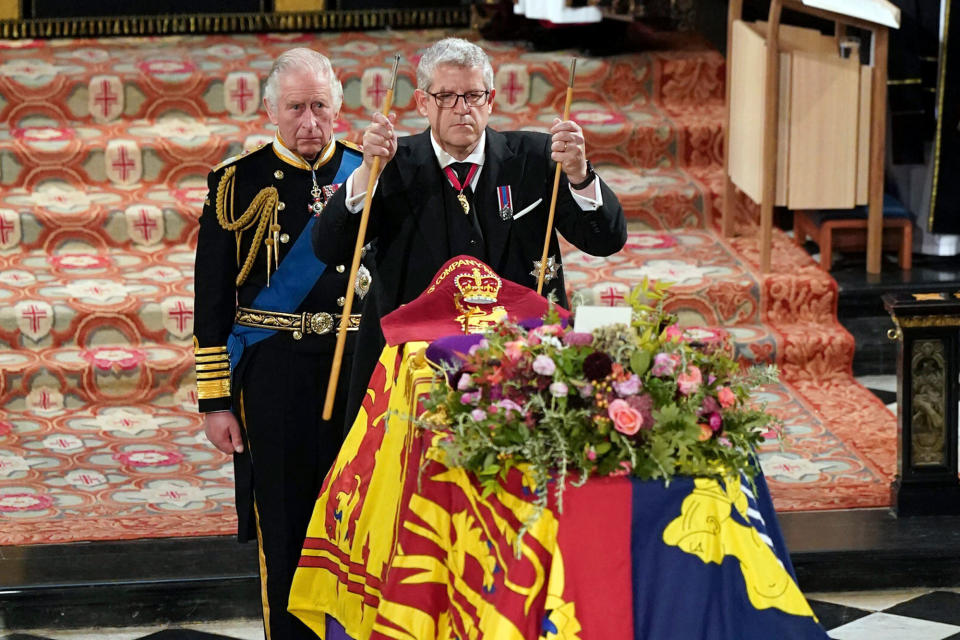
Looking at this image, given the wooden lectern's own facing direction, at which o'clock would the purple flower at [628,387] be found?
The purple flower is roughly at 12 o'clock from the wooden lectern.

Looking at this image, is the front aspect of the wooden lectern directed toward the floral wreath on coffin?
yes
